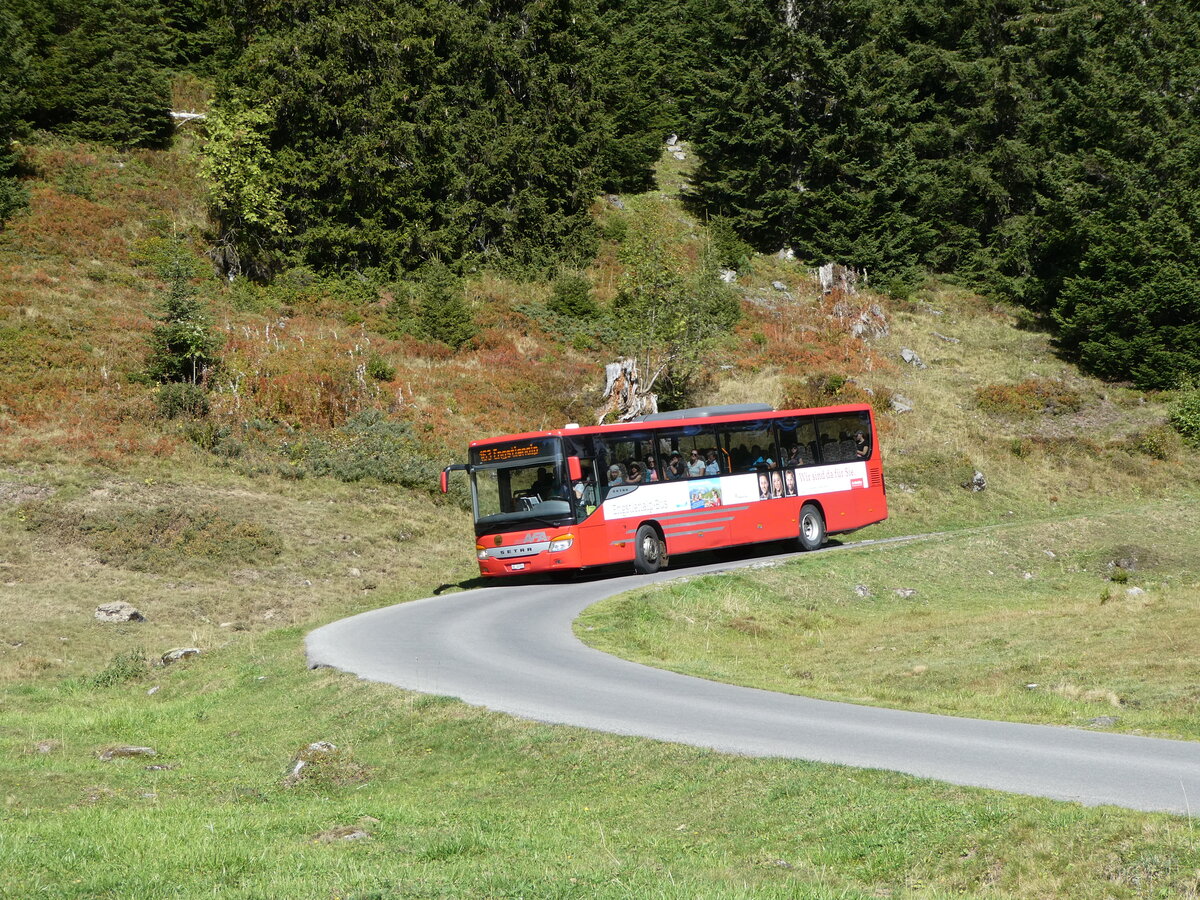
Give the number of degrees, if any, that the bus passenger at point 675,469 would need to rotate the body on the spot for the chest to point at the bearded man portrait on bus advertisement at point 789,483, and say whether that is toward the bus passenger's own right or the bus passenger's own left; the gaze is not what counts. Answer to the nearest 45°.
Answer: approximately 180°

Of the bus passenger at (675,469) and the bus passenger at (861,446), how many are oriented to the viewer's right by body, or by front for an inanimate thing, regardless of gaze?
0

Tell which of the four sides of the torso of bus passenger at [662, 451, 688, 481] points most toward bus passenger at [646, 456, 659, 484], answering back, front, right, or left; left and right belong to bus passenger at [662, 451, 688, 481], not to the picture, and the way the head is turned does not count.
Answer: front

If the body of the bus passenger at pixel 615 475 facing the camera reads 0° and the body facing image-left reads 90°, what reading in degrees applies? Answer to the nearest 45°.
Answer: approximately 45°

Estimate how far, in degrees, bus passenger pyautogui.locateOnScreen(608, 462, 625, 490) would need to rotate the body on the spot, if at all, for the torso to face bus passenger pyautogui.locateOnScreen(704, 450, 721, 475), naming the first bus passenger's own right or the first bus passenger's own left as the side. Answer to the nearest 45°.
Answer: approximately 180°

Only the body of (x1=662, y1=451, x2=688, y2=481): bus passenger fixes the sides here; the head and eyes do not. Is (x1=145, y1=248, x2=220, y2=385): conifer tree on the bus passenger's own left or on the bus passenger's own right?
on the bus passenger's own right

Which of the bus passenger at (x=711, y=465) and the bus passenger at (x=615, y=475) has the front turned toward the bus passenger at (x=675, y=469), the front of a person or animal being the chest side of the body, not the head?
the bus passenger at (x=711, y=465)
